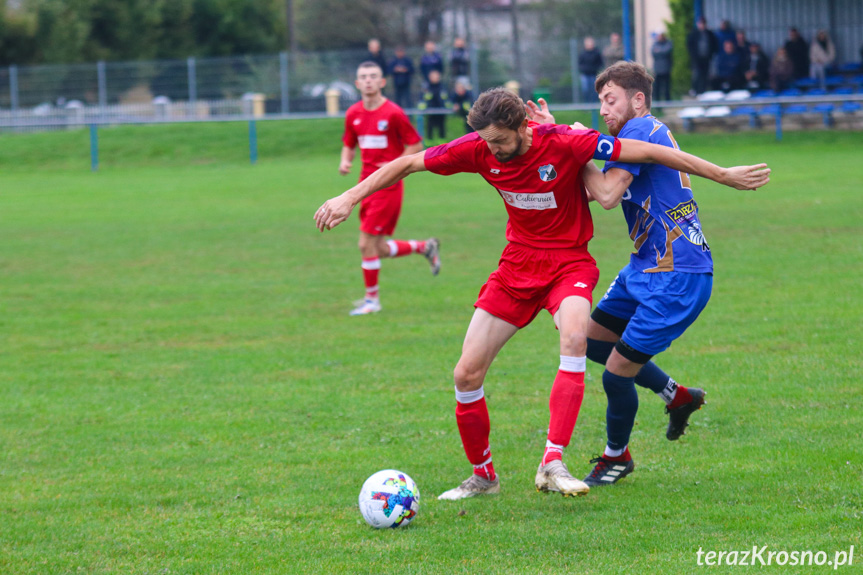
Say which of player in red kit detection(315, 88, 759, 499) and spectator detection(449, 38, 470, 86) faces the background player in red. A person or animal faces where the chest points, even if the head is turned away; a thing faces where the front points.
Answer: the spectator

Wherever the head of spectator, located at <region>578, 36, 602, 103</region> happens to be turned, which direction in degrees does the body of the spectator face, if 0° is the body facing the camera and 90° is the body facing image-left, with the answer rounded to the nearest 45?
approximately 0°

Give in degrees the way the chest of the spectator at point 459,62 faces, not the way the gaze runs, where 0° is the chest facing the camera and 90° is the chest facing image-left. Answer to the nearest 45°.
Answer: approximately 0°

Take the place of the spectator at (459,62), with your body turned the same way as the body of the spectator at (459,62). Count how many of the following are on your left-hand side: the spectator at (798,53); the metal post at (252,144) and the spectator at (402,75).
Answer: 1

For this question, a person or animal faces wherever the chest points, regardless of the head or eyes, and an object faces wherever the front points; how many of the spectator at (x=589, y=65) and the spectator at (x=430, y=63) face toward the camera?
2

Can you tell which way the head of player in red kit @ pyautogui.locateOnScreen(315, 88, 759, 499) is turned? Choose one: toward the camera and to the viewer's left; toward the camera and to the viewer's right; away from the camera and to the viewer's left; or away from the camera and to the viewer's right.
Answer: toward the camera and to the viewer's left

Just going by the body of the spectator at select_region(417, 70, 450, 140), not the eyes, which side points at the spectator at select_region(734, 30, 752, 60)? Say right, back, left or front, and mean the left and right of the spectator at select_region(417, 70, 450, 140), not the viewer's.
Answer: left

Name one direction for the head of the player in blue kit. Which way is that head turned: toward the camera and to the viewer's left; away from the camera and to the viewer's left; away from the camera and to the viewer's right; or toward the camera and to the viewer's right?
toward the camera and to the viewer's left
